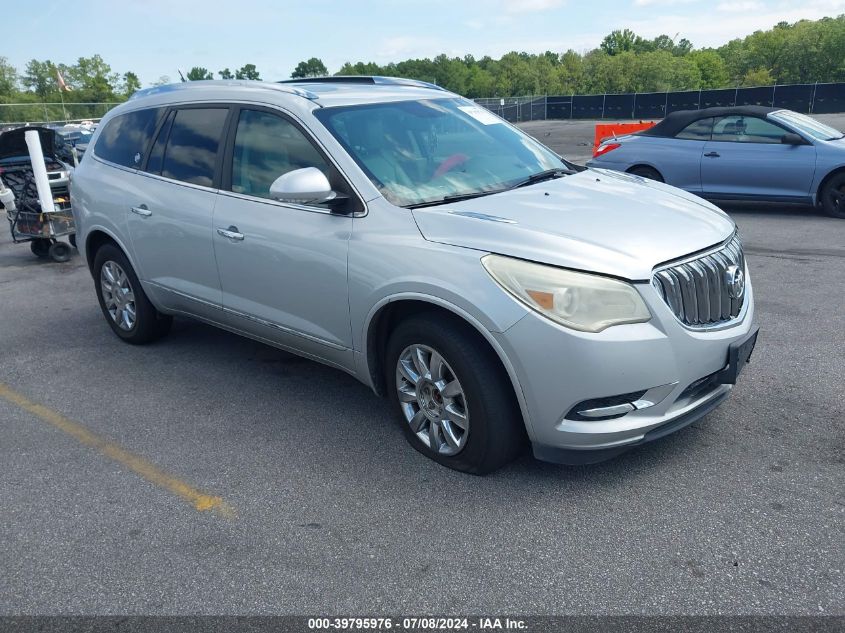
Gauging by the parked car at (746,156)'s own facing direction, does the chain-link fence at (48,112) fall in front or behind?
behind

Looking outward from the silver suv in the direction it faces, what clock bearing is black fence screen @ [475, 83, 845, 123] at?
The black fence screen is roughly at 8 o'clock from the silver suv.

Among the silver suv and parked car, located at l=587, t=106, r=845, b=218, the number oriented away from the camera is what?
0

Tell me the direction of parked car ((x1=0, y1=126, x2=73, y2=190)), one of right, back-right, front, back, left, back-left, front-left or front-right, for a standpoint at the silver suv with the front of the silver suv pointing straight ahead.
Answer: back

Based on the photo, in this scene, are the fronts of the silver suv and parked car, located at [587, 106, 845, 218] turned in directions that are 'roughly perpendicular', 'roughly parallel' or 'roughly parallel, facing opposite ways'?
roughly parallel

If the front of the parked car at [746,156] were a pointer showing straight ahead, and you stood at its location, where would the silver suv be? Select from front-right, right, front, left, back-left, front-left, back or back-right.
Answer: right

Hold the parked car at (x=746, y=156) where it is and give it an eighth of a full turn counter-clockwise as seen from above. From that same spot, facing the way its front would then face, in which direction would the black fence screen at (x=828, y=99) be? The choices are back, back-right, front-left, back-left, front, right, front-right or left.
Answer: front-left

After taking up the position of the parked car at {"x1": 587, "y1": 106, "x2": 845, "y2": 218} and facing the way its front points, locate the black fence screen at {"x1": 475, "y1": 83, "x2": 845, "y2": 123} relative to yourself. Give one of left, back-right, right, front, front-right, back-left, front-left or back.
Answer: left

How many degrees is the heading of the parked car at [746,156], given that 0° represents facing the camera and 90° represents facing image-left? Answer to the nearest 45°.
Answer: approximately 270°

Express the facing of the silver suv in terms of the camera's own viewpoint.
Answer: facing the viewer and to the right of the viewer

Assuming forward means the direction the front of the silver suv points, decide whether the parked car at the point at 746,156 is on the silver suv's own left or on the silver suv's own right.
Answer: on the silver suv's own left
